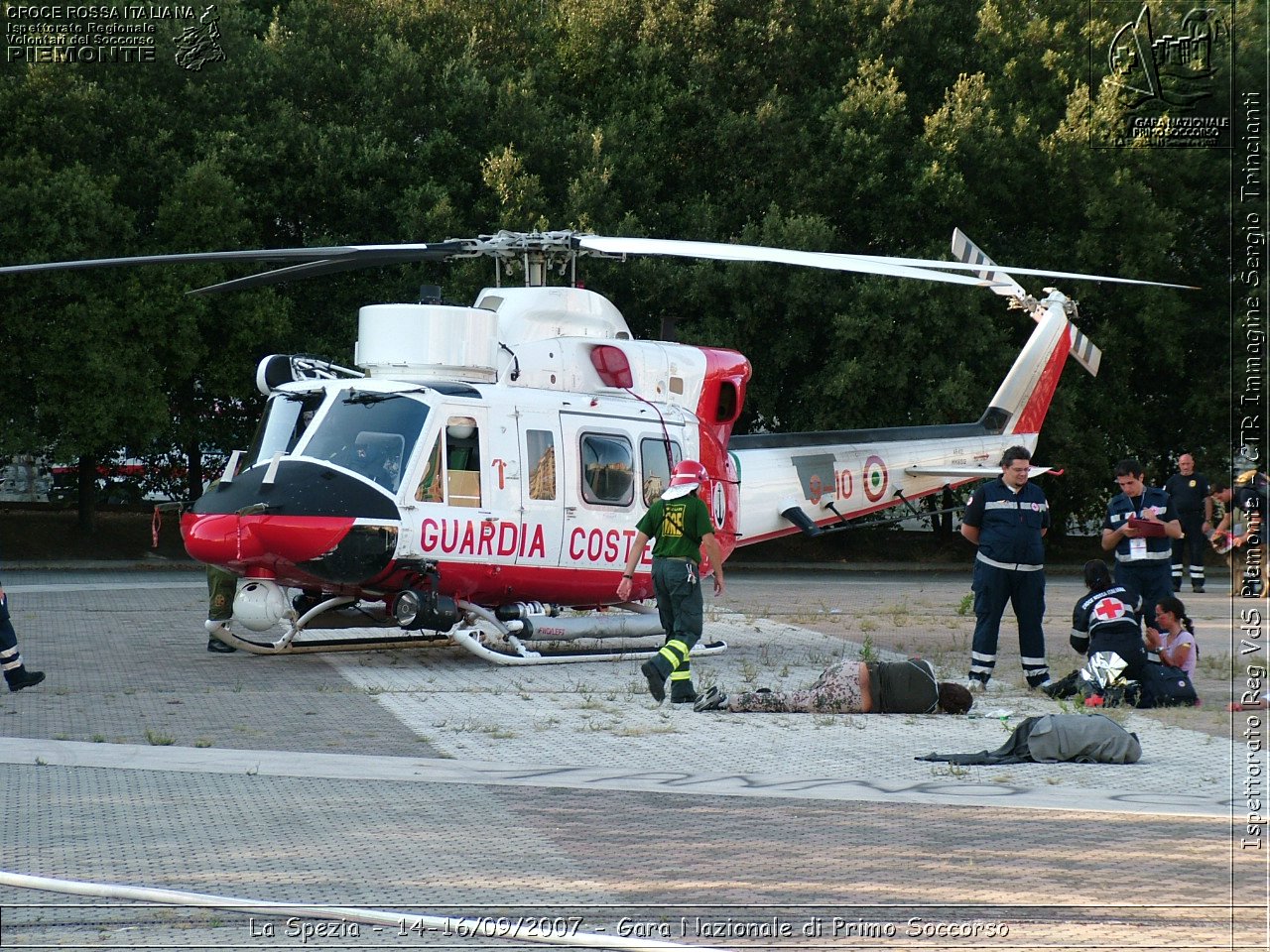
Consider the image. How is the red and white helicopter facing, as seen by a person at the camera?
facing the viewer and to the left of the viewer

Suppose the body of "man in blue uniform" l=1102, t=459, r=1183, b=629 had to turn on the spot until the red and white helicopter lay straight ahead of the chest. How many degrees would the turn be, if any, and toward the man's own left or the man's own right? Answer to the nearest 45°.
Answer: approximately 90° to the man's own right

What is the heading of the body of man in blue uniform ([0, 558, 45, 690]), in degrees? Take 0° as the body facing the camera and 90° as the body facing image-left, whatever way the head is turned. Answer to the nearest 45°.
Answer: approximately 270°

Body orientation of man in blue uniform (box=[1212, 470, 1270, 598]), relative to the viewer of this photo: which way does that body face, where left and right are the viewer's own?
facing to the left of the viewer

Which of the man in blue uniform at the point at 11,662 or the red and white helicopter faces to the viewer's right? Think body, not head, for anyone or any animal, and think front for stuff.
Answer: the man in blue uniform

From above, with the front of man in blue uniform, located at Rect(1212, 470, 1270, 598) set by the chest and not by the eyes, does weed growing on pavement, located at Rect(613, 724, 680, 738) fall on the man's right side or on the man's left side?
on the man's left side

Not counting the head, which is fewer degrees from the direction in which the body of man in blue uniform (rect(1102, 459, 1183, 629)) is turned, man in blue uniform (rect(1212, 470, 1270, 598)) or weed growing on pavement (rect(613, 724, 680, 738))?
the weed growing on pavement

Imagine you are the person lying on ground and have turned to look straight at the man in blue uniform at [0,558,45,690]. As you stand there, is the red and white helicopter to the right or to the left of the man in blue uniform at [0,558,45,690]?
right

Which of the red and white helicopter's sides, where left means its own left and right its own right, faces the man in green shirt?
left
